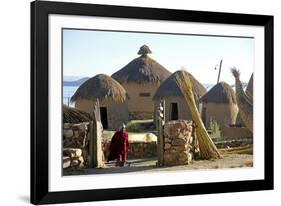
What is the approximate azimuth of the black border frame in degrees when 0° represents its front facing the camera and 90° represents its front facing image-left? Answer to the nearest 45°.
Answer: approximately 315°
